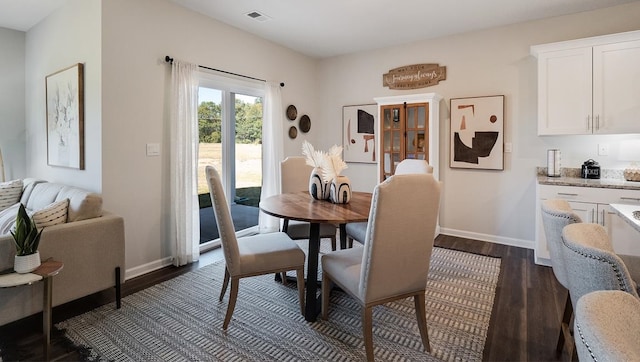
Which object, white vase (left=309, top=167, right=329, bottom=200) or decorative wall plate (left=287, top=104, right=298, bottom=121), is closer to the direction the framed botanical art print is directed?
the white vase

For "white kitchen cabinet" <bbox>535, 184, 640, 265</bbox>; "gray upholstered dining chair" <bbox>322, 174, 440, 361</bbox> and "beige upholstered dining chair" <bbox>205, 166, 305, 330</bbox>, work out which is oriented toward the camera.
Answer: the white kitchen cabinet

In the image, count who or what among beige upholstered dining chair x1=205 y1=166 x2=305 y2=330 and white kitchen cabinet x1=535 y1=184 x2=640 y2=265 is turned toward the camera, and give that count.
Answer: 1

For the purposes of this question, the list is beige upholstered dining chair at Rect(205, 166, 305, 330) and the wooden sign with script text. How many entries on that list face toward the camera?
1

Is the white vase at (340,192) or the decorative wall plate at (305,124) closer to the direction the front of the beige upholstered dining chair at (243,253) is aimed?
the white vase

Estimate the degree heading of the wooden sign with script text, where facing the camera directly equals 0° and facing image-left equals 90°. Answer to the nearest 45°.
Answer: approximately 0°

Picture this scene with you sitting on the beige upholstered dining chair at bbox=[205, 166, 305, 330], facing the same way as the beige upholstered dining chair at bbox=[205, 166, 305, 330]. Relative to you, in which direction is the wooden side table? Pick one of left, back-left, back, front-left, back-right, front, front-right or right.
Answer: back

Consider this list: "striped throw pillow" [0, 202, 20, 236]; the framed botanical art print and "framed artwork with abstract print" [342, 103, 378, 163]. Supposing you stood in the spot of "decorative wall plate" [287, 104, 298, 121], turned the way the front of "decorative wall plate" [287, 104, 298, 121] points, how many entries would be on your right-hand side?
2

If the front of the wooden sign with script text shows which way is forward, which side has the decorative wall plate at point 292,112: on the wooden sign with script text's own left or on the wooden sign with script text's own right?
on the wooden sign with script text's own right

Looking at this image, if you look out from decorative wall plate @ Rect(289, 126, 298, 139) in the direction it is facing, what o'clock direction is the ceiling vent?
The ceiling vent is roughly at 2 o'clock from the decorative wall plate.
